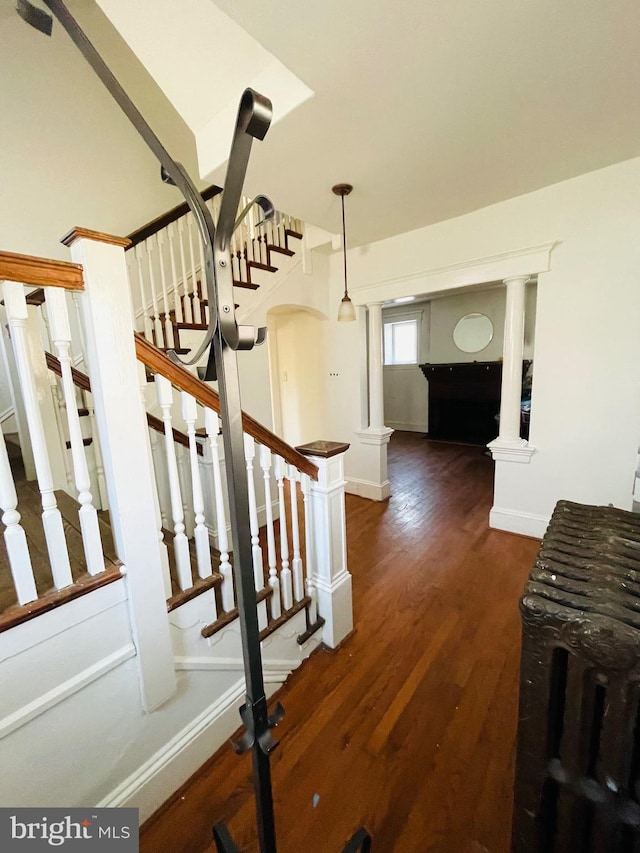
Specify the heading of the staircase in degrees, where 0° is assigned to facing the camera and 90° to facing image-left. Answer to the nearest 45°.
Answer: approximately 225°

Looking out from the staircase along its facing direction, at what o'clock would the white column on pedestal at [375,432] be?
The white column on pedestal is roughly at 12 o'clock from the staircase.

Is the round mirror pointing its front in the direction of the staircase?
yes

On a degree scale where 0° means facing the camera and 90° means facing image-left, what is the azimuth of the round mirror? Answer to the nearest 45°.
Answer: approximately 0°

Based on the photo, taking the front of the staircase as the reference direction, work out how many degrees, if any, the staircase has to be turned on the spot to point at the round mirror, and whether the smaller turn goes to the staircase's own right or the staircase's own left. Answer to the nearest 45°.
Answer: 0° — it already faces it

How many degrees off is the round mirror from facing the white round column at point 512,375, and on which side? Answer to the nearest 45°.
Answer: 0° — it already faces it
